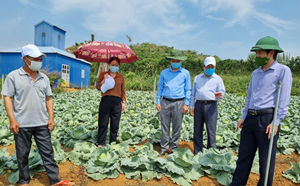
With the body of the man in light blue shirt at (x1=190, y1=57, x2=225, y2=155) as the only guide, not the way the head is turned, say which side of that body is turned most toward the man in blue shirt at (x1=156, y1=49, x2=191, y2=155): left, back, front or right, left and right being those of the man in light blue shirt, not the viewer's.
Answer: right

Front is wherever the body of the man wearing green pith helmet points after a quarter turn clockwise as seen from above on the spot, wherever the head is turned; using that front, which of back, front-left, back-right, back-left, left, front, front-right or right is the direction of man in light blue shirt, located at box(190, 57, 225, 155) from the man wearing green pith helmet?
front

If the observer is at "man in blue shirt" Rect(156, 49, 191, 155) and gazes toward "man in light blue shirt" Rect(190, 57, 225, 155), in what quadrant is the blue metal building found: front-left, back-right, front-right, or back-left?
back-left

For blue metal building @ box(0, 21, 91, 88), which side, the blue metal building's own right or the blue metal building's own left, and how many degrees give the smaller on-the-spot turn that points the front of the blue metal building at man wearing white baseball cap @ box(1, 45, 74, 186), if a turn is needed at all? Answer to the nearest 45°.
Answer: approximately 45° to the blue metal building's own right

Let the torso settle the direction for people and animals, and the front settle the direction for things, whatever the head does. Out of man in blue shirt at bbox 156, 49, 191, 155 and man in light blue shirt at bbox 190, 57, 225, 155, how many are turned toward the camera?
2

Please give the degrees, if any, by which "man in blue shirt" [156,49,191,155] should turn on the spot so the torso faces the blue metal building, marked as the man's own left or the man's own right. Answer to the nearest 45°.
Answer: approximately 135° to the man's own right

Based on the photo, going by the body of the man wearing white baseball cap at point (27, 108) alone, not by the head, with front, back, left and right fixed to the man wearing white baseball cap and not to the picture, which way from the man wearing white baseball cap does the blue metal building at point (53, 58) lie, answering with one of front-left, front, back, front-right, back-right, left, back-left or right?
back-left

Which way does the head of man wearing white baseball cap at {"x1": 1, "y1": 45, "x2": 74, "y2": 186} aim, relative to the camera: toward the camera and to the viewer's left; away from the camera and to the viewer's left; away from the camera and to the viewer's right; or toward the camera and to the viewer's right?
toward the camera and to the viewer's right

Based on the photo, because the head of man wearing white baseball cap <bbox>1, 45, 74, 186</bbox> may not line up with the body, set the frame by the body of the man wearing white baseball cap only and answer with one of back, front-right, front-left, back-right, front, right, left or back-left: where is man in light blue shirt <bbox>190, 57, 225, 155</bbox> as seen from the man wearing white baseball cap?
front-left

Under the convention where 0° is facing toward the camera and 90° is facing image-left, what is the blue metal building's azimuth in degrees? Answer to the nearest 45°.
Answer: approximately 315°

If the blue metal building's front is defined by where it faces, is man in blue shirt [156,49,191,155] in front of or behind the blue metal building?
in front

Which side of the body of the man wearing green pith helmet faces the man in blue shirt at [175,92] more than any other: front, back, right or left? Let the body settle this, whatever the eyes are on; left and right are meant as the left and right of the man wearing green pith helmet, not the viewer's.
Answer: right
